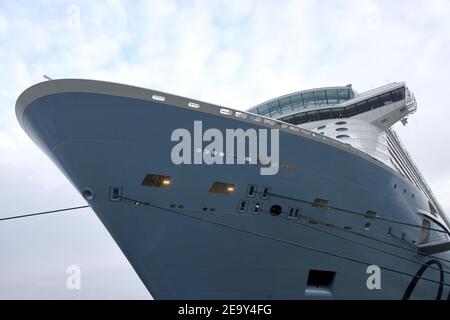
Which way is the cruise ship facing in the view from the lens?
facing the viewer and to the left of the viewer
